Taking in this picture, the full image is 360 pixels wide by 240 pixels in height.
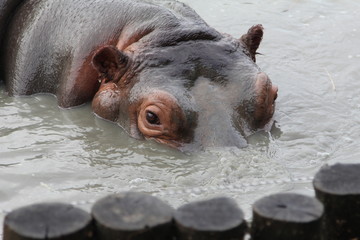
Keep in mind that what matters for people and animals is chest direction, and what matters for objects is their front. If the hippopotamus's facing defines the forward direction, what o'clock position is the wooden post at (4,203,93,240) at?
The wooden post is roughly at 2 o'clock from the hippopotamus.

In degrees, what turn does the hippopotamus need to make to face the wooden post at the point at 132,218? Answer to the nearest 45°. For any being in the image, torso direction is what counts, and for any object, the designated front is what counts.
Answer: approximately 45° to its right

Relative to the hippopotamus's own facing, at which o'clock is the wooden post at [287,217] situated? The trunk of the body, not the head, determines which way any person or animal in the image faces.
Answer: The wooden post is roughly at 1 o'clock from the hippopotamus.

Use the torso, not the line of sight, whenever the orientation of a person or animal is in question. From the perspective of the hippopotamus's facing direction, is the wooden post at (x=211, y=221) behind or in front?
in front

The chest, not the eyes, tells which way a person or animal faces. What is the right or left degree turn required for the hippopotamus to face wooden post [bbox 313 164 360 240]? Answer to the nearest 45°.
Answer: approximately 45° to its right

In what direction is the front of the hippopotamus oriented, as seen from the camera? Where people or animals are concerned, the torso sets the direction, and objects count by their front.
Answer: facing the viewer and to the right of the viewer
